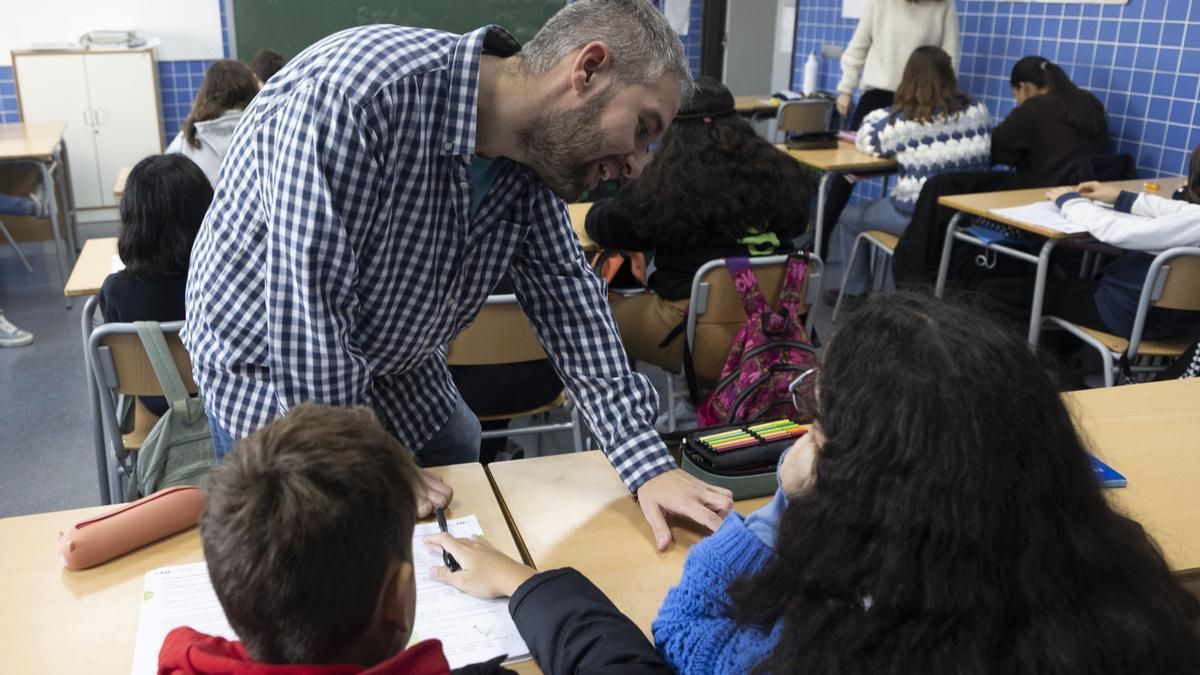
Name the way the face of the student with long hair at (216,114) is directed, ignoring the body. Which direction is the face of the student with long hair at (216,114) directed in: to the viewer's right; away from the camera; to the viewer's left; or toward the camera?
away from the camera

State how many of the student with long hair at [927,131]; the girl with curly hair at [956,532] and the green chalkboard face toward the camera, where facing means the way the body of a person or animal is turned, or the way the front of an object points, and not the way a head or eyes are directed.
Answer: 1

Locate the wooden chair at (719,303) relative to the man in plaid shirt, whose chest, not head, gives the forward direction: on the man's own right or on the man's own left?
on the man's own left

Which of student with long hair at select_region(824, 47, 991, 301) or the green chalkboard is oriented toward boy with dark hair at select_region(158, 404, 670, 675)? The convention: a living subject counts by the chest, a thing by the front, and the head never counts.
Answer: the green chalkboard

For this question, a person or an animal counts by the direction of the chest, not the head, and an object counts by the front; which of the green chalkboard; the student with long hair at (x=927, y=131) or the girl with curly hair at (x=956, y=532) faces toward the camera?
the green chalkboard

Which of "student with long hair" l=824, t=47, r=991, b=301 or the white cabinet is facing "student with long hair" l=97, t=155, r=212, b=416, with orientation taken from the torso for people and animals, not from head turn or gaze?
the white cabinet

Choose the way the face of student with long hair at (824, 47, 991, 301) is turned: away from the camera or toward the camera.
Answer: away from the camera

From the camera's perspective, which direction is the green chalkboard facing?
toward the camera

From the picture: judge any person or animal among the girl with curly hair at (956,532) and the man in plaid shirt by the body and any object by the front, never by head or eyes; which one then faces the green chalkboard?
the girl with curly hair

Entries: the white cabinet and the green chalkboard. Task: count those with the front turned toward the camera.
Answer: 2

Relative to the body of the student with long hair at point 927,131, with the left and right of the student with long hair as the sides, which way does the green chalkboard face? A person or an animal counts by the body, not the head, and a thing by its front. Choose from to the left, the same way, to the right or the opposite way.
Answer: the opposite way

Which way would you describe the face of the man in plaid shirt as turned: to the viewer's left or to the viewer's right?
to the viewer's right

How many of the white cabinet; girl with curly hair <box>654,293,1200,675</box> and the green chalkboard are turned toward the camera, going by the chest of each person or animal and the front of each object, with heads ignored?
2
